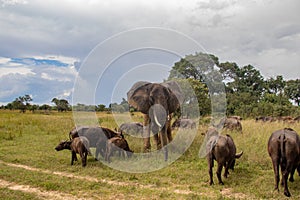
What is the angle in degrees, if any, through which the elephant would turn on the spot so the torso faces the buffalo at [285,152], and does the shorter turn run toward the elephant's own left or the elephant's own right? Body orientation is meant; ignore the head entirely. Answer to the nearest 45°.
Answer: approximately 45° to the elephant's own left

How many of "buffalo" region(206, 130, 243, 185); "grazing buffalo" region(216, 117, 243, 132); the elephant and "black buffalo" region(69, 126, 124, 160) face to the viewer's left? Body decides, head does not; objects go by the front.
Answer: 2

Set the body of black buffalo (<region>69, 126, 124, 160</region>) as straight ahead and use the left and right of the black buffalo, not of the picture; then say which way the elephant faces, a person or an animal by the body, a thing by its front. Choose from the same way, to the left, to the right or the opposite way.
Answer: to the left

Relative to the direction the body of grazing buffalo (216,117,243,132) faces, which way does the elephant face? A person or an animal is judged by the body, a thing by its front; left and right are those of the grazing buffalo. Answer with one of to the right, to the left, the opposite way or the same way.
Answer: to the left

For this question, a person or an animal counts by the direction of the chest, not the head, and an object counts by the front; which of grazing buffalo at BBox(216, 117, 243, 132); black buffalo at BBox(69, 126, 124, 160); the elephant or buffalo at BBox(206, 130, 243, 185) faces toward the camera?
the elephant

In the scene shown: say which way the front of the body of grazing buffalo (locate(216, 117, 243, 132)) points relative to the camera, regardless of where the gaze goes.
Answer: to the viewer's left

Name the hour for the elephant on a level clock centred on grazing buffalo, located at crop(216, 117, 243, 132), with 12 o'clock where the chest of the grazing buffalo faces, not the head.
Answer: The elephant is roughly at 10 o'clock from the grazing buffalo.

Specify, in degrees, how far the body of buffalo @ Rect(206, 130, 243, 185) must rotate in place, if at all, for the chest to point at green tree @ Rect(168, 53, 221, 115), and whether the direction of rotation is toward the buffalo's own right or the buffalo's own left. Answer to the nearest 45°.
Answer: approximately 45° to the buffalo's own left

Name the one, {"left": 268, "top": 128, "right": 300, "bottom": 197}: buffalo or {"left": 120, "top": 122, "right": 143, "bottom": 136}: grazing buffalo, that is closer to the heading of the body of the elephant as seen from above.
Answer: the buffalo

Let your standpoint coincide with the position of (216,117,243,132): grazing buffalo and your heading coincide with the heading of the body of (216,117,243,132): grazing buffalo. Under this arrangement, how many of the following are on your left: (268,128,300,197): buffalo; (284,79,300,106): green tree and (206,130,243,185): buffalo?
2

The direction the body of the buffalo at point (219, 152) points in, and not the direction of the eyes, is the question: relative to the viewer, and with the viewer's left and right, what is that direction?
facing away from the viewer and to the right of the viewer
